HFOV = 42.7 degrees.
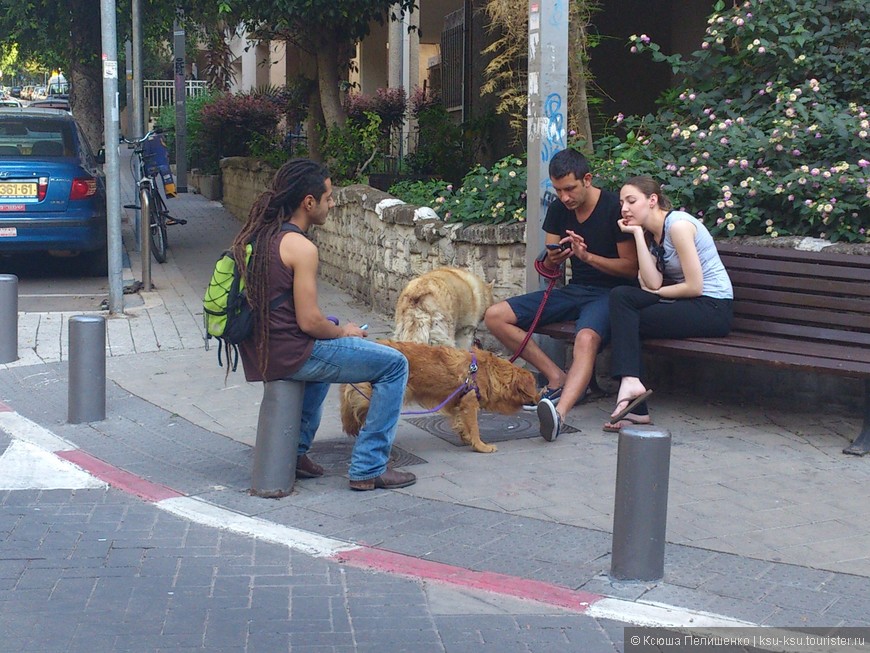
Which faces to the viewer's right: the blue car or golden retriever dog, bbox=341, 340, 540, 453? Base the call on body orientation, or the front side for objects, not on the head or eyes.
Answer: the golden retriever dog

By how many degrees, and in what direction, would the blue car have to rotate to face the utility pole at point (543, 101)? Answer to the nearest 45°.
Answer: approximately 135° to its right

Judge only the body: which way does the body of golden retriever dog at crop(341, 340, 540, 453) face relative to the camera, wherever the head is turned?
to the viewer's right

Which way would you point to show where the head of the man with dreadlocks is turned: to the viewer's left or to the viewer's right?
to the viewer's right

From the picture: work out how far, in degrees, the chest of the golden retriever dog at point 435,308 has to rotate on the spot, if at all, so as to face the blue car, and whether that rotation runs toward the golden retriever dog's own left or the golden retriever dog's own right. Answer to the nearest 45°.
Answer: approximately 90° to the golden retriever dog's own left

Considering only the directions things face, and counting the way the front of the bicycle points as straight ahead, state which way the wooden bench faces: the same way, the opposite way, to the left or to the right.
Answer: to the right

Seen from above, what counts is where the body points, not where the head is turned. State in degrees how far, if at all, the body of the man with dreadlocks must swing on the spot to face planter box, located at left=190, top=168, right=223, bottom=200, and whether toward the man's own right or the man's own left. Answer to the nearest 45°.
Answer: approximately 90° to the man's own left

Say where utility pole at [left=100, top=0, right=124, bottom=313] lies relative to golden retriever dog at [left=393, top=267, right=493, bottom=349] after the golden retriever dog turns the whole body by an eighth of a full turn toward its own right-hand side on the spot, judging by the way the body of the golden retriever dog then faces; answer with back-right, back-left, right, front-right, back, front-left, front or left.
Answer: back-left

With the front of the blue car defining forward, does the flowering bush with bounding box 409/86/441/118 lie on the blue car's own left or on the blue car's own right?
on the blue car's own right

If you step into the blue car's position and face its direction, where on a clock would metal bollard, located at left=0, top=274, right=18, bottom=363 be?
The metal bollard is roughly at 6 o'clock from the blue car.

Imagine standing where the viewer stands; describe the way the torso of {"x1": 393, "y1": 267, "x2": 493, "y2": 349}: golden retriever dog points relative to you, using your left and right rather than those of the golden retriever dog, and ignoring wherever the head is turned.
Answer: facing away from the viewer and to the right of the viewer

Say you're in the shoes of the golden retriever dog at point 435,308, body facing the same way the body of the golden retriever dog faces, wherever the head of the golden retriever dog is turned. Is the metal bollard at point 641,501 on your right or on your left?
on your right

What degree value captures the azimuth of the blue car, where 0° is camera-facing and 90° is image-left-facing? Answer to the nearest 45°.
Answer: approximately 180°

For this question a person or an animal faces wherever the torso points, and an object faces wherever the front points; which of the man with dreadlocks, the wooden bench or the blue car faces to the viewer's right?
the man with dreadlocks

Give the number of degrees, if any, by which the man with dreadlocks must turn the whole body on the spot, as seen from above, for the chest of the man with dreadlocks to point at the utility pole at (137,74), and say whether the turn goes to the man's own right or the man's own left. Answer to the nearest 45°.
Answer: approximately 90° to the man's own left
